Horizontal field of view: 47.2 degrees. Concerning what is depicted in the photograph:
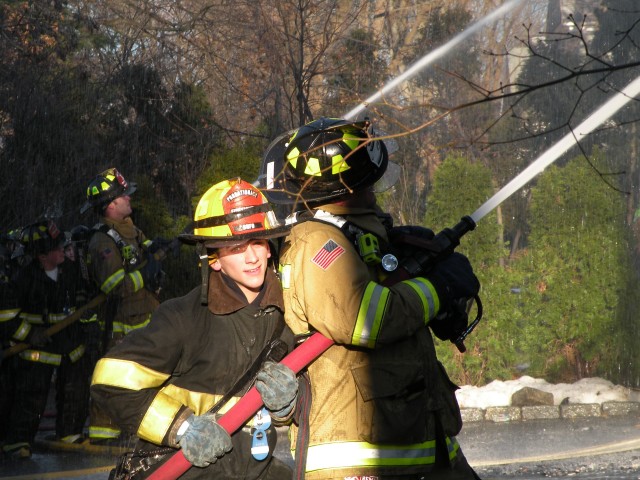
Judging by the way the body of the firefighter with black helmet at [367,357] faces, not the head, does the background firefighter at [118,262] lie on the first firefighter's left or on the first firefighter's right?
on the first firefighter's left

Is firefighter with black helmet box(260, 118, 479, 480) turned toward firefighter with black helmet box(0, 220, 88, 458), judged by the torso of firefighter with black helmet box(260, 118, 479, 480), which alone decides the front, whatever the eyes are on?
no

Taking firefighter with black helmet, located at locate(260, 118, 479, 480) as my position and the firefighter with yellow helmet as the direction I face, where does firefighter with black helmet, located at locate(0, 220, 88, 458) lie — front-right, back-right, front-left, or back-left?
front-right

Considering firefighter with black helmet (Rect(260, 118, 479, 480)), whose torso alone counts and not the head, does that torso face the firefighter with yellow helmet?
no

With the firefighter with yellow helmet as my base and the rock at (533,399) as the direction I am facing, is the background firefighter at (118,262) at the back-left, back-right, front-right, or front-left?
front-left

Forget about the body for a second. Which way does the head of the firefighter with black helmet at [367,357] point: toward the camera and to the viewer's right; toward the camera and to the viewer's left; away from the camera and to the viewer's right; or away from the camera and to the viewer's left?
away from the camera and to the viewer's right

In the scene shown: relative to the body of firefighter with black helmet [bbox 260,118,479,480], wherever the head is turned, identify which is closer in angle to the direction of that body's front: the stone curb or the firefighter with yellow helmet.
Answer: the stone curb

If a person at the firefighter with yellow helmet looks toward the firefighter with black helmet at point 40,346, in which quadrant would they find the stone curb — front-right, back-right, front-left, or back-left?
front-right

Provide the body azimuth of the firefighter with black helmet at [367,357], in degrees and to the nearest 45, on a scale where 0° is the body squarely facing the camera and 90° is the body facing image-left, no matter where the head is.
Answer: approximately 270°

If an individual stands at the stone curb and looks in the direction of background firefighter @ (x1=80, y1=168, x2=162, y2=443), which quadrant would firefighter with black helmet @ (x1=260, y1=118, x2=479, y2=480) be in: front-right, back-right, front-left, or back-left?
front-left

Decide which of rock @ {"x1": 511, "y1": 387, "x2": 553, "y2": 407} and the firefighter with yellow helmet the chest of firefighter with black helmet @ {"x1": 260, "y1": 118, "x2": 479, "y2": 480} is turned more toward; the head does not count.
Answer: the rock

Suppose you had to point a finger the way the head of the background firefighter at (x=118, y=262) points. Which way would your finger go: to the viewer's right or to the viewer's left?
to the viewer's right

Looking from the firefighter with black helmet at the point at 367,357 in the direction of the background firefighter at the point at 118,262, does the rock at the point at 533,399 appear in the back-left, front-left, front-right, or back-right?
front-right

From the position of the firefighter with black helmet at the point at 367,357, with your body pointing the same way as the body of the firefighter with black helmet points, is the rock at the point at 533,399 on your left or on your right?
on your left
